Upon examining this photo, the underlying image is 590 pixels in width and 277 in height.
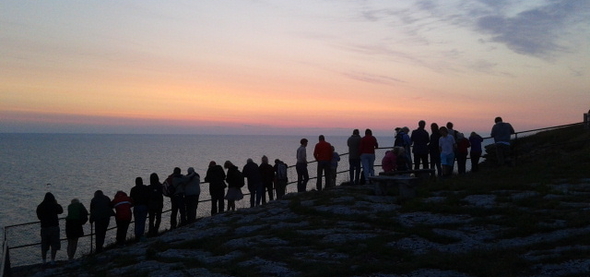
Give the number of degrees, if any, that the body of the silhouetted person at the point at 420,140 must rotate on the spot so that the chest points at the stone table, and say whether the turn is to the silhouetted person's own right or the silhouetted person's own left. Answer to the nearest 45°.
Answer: approximately 180°

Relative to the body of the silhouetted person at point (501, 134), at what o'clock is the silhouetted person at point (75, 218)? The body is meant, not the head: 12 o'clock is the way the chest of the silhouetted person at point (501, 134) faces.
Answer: the silhouetted person at point (75, 218) is roughly at 8 o'clock from the silhouetted person at point (501, 134).

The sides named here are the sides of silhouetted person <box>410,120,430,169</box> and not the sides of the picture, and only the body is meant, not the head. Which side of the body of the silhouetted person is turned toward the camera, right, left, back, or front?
back

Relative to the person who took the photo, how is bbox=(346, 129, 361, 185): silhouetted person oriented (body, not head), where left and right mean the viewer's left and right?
facing away from the viewer

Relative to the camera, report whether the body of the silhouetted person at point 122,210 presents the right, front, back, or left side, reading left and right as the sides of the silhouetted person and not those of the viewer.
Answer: back

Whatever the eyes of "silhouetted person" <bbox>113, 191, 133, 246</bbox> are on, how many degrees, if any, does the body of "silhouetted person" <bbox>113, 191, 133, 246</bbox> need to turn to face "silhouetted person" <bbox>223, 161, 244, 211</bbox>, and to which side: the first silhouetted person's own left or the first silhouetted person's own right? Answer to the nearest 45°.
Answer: approximately 90° to the first silhouetted person's own right

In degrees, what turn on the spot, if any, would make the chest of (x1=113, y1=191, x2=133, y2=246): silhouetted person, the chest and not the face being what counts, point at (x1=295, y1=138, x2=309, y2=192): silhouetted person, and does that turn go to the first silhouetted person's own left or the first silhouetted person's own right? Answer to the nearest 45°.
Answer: approximately 90° to the first silhouetted person's own right

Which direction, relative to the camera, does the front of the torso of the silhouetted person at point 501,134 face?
away from the camera

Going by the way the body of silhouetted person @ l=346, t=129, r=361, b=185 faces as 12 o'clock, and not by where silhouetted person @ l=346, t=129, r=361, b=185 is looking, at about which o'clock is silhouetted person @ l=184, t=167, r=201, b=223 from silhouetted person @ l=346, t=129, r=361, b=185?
silhouetted person @ l=184, t=167, r=201, b=223 is roughly at 8 o'clock from silhouetted person @ l=346, t=129, r=361, b=185.

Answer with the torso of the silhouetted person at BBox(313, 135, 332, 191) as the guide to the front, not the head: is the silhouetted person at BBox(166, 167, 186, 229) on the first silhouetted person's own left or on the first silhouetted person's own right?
on the first silhouetted person's own left

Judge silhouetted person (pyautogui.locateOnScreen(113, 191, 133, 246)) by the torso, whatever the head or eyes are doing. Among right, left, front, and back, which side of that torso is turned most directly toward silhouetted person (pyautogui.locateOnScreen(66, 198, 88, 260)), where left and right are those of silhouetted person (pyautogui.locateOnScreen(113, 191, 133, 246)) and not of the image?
left

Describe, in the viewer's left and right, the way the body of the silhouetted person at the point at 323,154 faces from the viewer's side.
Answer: facing away from the viewer
